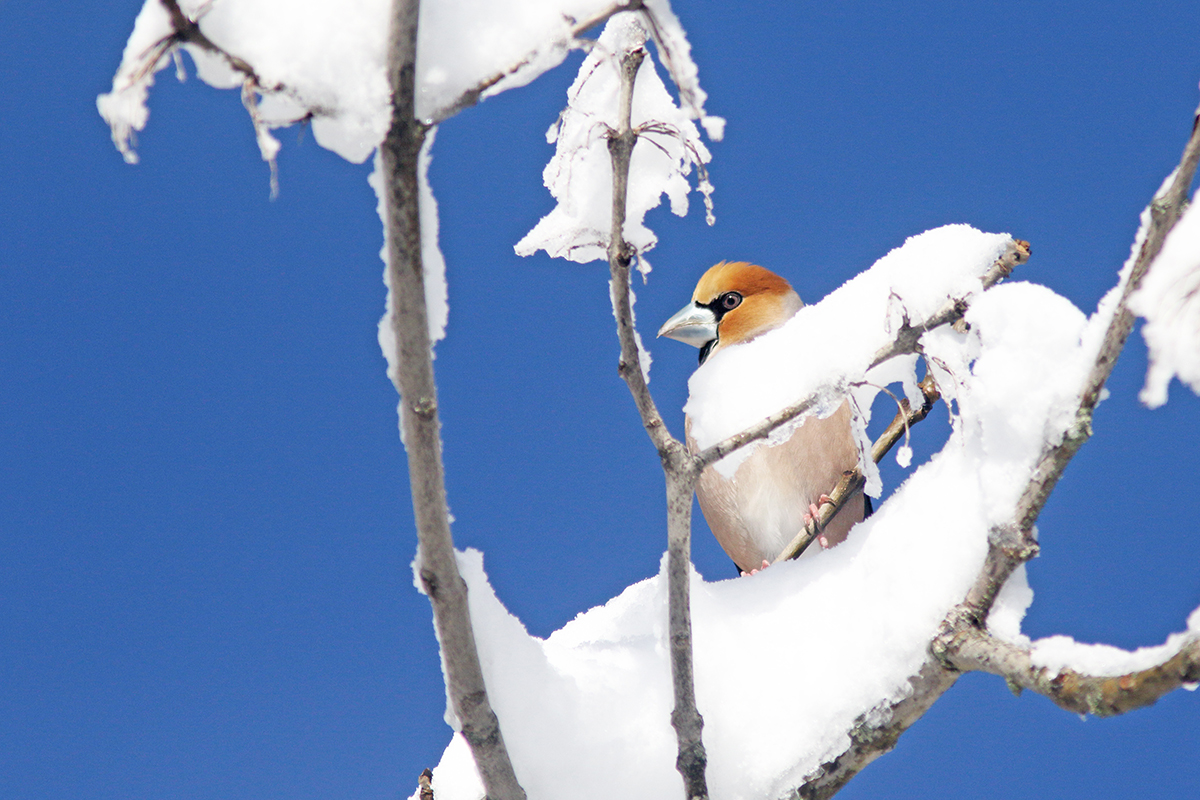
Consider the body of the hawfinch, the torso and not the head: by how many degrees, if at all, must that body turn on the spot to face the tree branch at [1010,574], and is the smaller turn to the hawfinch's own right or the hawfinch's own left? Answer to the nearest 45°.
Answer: approximately 45° to the hawfinch's own left

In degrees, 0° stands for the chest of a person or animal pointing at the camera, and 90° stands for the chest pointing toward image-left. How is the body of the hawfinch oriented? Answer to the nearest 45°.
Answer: approximately 45°

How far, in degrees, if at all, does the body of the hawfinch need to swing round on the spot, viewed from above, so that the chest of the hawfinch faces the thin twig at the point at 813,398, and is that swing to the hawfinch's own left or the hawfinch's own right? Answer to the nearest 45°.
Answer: approximately 45° to the hawfinch's own left
